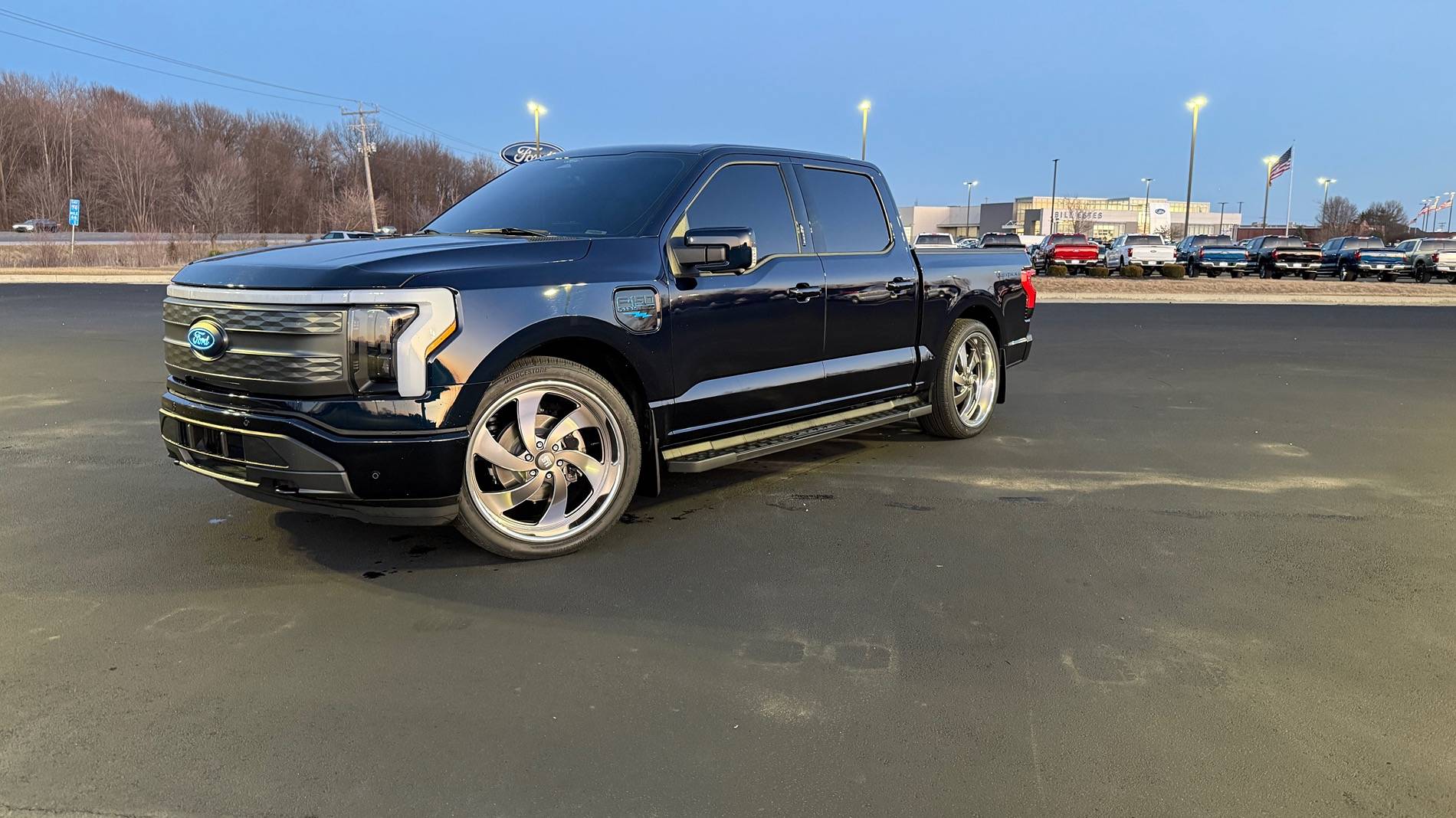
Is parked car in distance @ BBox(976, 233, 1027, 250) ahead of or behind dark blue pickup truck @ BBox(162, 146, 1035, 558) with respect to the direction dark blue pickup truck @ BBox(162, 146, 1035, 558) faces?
behind

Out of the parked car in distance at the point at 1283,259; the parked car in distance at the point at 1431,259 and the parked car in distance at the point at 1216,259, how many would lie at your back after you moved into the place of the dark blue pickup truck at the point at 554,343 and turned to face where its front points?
3

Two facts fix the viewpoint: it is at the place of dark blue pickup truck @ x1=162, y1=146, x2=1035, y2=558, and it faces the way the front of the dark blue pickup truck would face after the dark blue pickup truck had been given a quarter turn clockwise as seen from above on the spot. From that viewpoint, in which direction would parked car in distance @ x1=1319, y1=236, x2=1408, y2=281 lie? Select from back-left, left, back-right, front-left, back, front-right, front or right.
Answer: right

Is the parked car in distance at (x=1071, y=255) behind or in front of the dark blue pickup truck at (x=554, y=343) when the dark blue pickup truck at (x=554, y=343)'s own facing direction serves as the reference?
behind

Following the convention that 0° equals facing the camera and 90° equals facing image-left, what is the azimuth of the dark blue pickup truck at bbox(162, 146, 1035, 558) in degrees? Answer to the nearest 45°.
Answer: approximately 45°

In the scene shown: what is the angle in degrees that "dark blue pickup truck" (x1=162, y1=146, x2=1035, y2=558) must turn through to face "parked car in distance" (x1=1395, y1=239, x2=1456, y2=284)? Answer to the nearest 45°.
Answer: approximately 180°

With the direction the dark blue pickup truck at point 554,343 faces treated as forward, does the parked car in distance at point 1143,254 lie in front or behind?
behind

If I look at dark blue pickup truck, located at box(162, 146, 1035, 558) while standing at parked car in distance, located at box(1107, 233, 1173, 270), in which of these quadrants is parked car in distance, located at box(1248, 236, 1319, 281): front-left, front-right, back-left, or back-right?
back-left

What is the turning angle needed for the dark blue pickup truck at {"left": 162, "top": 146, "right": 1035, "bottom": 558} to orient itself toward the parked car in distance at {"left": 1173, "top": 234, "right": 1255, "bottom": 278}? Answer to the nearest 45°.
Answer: approximately 180°

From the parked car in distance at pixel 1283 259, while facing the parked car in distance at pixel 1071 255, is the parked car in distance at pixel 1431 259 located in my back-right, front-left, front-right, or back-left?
back-left

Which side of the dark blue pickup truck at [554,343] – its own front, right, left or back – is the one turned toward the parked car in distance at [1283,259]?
back
